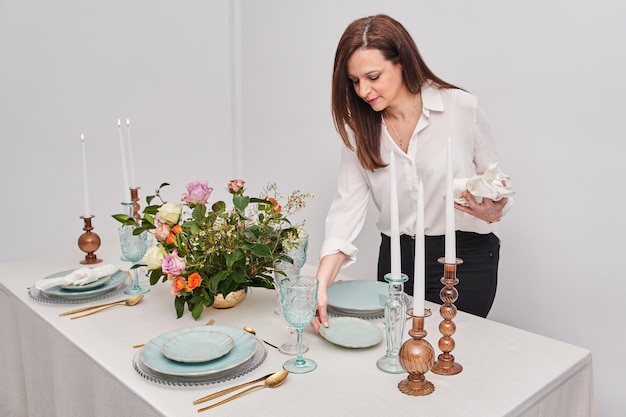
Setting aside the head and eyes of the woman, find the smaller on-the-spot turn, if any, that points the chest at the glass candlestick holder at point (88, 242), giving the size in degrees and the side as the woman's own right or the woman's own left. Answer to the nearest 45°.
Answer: approximately 45° to the woman's own right

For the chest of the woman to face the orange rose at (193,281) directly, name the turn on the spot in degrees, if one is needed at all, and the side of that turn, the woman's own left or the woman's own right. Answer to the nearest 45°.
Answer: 0° — they already face it

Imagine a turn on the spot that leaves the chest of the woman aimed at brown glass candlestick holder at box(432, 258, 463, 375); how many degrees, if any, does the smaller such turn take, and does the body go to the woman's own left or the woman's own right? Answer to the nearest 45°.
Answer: approximately 45° to the woman's own left

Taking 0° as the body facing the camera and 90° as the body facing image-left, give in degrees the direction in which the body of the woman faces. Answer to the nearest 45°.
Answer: approximately 45°

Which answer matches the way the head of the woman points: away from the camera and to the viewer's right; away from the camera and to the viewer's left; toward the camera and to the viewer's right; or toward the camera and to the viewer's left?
toward the camera and to the viewer's left

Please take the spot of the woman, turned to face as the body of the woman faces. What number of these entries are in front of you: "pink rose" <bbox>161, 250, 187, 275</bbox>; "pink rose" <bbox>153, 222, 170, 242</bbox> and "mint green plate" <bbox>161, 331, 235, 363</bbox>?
3

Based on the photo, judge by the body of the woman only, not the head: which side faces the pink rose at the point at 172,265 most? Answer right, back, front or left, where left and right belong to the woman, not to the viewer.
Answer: front

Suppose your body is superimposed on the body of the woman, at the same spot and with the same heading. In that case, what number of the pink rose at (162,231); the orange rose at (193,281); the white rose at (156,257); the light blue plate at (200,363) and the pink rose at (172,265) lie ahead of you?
5

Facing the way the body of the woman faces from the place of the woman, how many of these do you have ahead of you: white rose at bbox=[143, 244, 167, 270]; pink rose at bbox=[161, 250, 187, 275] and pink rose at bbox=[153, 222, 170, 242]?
3

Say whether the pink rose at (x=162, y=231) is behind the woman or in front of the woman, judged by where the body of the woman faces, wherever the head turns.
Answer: in front

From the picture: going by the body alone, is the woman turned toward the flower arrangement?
yes

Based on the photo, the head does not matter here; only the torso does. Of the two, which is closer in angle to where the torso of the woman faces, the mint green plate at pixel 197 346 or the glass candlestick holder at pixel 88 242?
the mint green plate

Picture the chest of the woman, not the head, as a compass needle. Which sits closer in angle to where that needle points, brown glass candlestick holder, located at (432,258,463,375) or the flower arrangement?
the flower arrangement

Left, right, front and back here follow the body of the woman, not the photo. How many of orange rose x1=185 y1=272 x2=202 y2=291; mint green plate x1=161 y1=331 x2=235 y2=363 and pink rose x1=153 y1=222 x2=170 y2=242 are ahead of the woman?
3

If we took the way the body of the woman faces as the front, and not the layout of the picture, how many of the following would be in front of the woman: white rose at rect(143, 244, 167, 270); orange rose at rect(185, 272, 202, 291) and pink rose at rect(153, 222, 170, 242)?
3
